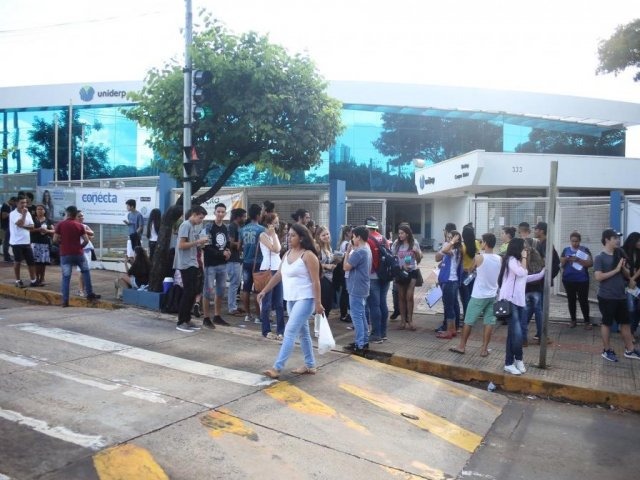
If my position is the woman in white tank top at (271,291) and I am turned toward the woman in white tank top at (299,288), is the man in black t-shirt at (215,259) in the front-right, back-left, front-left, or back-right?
back-right

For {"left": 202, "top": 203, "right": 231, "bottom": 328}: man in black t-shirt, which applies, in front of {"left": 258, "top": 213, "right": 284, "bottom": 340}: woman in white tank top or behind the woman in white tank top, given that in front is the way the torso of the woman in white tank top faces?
behind

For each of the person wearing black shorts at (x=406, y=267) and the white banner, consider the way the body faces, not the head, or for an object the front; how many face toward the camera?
2

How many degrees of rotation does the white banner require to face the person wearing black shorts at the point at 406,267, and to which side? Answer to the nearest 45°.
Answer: approximately 45° to its left

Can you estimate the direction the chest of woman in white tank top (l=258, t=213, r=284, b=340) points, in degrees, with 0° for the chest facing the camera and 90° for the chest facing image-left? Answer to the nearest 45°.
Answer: approximately 315°

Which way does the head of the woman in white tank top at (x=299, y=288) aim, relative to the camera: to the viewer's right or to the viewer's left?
to the viewer's left

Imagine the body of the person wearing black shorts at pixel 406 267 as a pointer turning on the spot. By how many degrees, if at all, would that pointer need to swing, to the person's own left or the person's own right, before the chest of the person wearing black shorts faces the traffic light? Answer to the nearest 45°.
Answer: approximately 90° to the person's own right

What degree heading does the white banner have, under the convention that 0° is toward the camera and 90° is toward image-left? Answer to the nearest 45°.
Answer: approximately 0°

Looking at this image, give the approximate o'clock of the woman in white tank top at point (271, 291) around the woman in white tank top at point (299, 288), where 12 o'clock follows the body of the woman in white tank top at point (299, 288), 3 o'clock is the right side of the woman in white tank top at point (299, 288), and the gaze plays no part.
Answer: the woman in white tank top at point (271, 291) is roughly at 4 o'clock from the woman in white tank top at point (299, 288).
